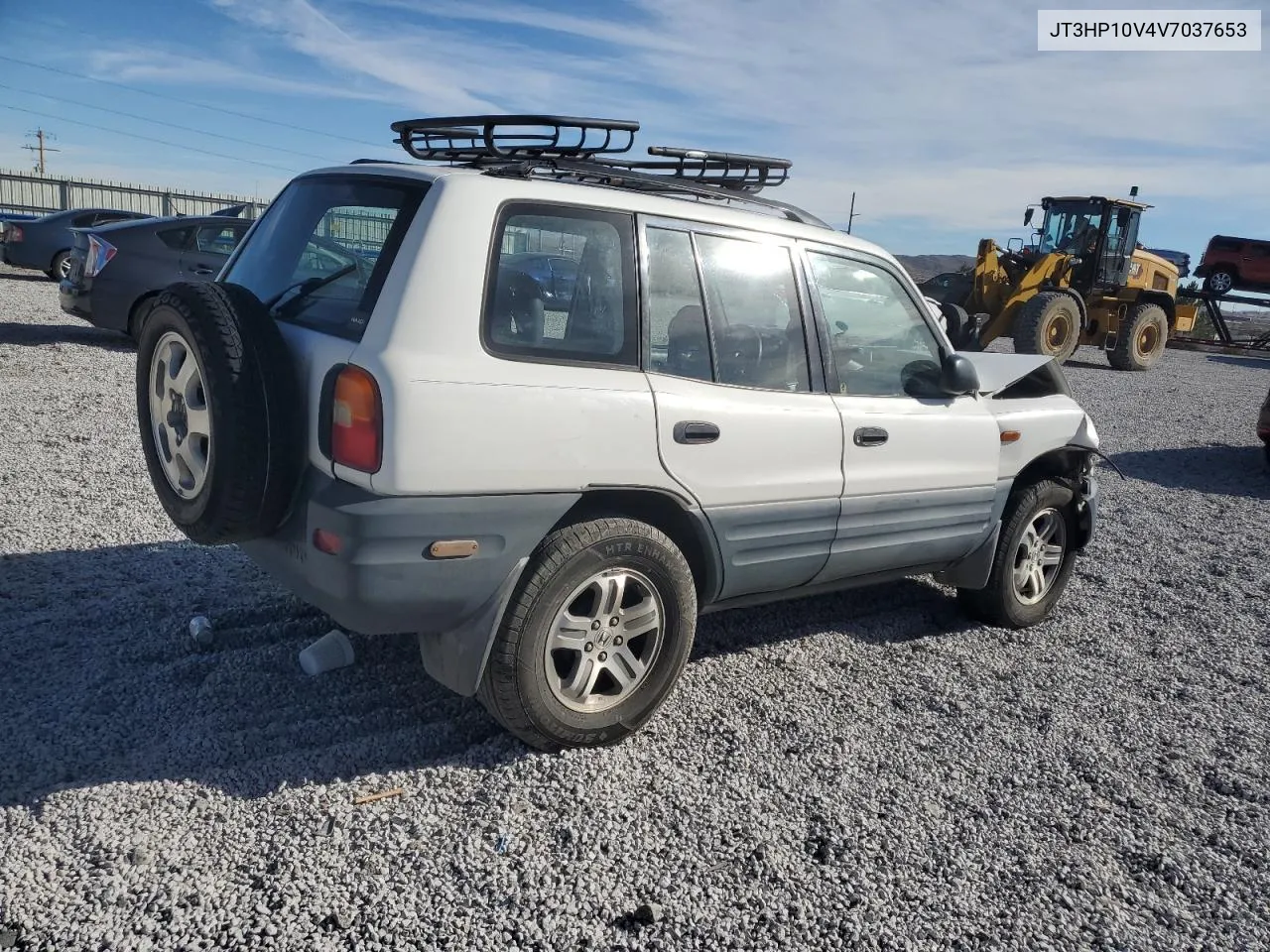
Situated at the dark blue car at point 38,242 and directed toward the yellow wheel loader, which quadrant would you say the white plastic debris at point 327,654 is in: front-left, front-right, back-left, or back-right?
front-right

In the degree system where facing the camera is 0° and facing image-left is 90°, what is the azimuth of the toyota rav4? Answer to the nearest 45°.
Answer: approximately 225°

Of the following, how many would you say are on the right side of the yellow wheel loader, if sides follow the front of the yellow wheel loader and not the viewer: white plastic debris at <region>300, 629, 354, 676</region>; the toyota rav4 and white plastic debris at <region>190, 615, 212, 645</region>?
0

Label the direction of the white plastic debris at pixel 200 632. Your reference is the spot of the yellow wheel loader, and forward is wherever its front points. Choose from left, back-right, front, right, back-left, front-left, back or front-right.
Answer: front-left

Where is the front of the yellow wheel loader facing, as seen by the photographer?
facing the viewer and to the left of the viewer

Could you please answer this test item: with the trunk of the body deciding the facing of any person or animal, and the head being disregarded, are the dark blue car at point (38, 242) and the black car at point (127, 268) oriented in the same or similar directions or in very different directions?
same or similar directions

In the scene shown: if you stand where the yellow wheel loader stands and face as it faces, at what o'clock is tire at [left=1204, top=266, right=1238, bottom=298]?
The tire is roughly at 5 o'clock from the yellow wheel loader.

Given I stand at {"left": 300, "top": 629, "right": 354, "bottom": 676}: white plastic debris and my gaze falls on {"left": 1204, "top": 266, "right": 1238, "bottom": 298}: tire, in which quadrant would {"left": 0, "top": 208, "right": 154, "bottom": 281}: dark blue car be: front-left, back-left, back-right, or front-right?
front-left

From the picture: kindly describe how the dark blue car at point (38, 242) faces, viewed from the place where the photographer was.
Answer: facing away from the viewer and to the right of the viewer

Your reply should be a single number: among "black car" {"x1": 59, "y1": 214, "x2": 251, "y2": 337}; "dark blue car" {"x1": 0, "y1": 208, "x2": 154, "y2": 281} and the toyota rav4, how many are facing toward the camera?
0

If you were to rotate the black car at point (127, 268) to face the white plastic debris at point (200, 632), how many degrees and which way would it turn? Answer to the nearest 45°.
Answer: approximately 135° to its right

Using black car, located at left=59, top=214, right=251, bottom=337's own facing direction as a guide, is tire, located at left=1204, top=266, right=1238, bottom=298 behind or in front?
in front

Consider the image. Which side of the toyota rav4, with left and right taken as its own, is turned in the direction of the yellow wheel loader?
front

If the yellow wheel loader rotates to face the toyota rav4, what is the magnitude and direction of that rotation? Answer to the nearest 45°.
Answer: approximately 45° to its left

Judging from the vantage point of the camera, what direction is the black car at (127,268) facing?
facing away from the viewer and to the right of the viewer
